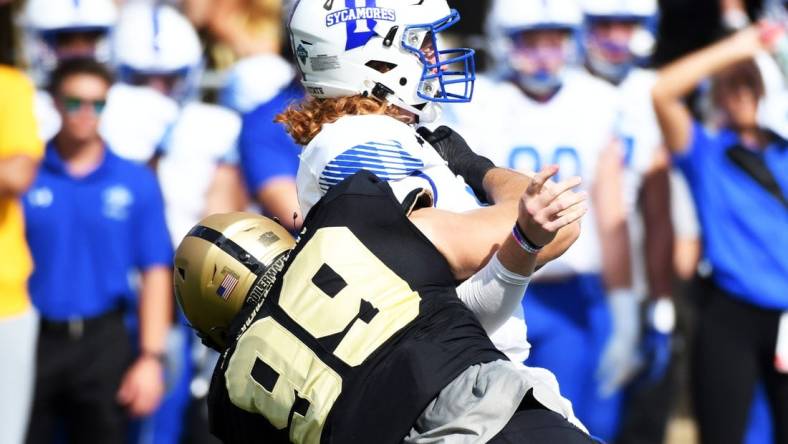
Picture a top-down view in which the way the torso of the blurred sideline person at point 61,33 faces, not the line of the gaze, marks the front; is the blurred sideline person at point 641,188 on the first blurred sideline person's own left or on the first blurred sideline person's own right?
on the first blurred sideline person's own left

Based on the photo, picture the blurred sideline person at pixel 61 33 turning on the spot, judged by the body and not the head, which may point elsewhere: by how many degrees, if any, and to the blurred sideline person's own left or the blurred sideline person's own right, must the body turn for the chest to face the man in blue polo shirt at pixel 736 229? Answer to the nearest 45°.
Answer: approximately 45° to the blurred sideline person's own left

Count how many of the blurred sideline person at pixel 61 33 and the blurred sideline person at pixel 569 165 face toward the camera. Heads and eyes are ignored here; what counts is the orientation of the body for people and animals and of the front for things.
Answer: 2

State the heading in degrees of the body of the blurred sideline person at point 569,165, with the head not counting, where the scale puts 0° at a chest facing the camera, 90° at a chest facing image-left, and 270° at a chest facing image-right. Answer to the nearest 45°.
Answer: approximately 0°

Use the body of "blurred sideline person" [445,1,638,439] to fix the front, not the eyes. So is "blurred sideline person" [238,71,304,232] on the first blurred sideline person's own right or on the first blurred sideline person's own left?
on the first blurred sideline person's own right

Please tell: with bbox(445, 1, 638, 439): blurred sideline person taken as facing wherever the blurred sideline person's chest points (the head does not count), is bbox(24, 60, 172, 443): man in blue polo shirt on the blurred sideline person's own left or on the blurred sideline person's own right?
on the blurred sideline person's own right

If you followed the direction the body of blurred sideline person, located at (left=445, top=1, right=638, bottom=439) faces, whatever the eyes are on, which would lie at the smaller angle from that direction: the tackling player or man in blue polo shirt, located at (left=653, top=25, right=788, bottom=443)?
the tackling player

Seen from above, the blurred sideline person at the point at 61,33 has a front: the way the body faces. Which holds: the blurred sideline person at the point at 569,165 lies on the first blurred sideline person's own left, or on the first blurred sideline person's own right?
on the first blurred sideline person's own left
